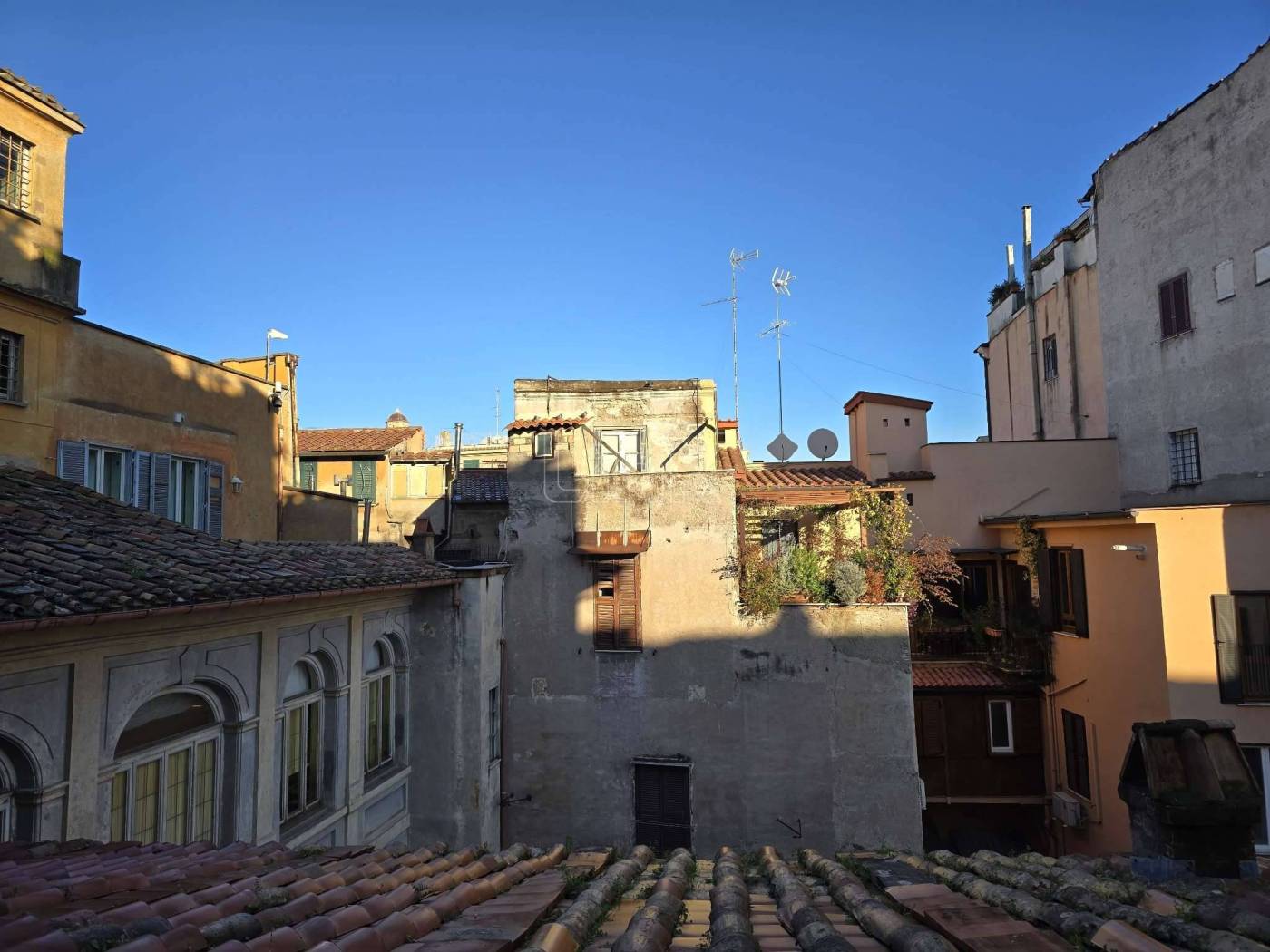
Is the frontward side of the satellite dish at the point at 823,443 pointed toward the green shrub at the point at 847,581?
yes

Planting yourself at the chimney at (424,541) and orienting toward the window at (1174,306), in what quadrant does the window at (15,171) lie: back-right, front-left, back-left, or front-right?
back-right

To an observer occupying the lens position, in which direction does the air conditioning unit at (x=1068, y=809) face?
facing the viewer and to the left of the viewer

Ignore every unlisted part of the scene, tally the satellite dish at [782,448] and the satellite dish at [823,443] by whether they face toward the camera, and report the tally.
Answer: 2

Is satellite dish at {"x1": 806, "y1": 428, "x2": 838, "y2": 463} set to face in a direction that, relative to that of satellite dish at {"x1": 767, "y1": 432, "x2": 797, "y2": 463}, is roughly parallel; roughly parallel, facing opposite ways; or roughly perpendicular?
roughly parallel

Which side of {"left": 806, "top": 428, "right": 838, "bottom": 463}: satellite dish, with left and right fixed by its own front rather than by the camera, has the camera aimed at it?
front

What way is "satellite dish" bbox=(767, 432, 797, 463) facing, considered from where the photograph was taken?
facing the viewer

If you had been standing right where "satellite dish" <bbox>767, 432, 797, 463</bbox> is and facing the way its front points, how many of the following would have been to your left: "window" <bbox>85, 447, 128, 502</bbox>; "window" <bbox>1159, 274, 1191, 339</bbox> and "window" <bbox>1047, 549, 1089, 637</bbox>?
2

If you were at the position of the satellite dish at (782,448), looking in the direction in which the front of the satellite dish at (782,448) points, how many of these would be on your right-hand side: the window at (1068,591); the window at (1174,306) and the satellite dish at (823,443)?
0

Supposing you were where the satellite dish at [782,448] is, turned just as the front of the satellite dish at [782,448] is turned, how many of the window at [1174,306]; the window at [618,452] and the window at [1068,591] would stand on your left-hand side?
2
